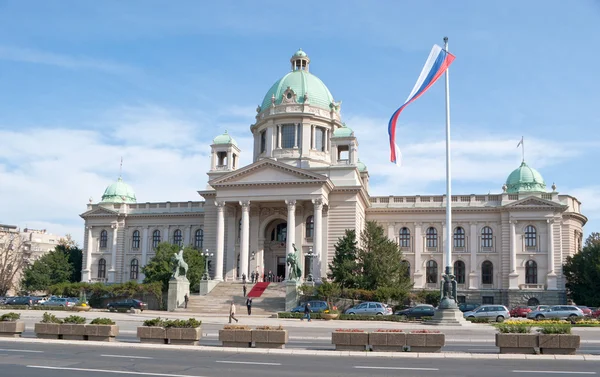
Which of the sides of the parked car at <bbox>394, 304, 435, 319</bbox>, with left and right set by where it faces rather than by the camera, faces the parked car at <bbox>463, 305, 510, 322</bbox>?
back

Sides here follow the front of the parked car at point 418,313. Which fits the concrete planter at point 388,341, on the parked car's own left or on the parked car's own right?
on the parked car's own left

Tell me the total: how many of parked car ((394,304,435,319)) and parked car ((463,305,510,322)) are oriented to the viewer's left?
2

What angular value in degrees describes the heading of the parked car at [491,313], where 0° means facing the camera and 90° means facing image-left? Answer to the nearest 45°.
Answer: approximately 90°

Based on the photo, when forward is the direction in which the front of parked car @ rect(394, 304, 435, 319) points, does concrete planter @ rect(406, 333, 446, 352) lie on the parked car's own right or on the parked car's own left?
on the parked car's own left

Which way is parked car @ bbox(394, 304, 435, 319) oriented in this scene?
to the viewer's left

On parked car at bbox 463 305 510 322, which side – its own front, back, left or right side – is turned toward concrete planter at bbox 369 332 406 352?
left

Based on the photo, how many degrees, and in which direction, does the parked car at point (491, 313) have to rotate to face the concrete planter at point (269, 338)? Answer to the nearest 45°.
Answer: approximately 90° to its left

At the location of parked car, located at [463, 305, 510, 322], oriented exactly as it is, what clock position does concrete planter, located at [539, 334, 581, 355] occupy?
The concrete planter is roughly at 9 o'clock from the parked car.
